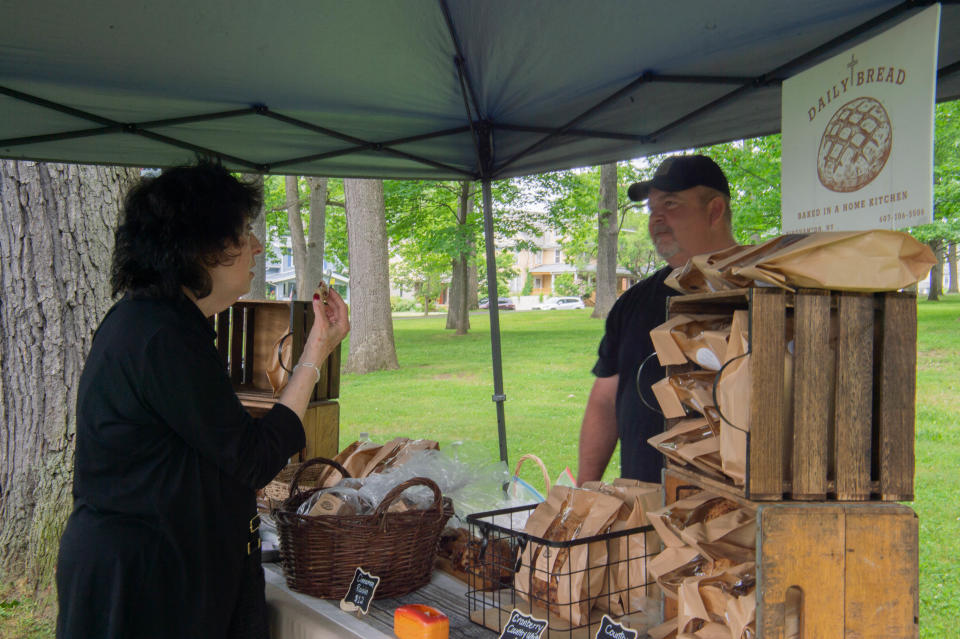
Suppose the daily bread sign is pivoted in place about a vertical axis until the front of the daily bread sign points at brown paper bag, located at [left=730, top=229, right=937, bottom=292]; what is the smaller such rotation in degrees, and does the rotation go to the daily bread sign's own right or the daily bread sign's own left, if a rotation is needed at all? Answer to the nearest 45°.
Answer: approximately 45° to the daily bread sign's own left

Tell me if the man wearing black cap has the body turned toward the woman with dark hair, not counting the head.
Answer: yes

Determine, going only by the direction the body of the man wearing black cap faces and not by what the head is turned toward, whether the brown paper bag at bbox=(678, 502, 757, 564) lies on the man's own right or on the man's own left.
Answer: on the man's own left

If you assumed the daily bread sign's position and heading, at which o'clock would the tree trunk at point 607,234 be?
The tree trunk is roughly at 4 o'clock from the daily bread sign.

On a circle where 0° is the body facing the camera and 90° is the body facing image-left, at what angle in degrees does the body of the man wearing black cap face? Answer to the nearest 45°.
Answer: approximately 45°

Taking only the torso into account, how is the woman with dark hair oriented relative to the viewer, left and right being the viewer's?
facing to the right of the viewer

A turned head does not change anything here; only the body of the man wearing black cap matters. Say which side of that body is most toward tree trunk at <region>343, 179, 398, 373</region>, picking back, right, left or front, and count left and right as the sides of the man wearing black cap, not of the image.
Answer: right

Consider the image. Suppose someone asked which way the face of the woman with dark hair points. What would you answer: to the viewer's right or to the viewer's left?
to the viewer's right
